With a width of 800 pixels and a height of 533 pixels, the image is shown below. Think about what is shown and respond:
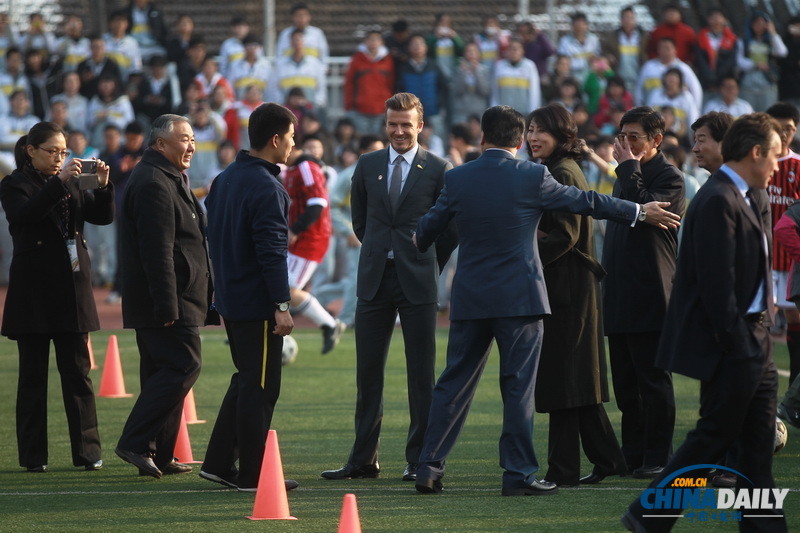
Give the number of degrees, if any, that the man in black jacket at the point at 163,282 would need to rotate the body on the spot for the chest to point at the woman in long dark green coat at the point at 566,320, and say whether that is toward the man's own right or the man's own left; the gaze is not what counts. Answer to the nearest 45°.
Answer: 0° — they already face them

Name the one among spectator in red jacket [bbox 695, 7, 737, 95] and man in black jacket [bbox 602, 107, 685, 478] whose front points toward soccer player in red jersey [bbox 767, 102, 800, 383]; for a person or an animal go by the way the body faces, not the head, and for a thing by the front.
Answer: the spectator in red jacket

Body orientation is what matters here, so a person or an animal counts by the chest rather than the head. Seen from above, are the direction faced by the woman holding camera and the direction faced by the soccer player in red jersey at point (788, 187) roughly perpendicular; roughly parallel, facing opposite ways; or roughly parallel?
roughly perpendicular

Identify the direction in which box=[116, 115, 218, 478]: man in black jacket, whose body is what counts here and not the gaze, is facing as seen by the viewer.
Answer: to the viewer's right

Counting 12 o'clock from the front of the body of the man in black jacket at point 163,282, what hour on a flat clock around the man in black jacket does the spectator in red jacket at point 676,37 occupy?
The spectator in red jacket is roughly at 10 o'clock from the man in black jacket.

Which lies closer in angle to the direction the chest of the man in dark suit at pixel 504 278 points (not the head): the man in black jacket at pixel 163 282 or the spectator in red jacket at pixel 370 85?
the spectator in red jacket

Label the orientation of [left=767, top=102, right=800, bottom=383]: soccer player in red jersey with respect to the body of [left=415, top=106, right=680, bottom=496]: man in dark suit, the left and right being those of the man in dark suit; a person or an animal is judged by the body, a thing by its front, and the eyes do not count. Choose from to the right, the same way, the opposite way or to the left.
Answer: the opposite way

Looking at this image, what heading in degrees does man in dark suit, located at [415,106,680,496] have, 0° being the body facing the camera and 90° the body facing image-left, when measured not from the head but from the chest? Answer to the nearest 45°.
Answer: approximately 180°

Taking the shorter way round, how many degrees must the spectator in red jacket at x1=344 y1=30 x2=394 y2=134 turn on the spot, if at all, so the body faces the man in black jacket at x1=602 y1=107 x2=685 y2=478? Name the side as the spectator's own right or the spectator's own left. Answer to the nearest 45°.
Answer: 0° — they already face them
